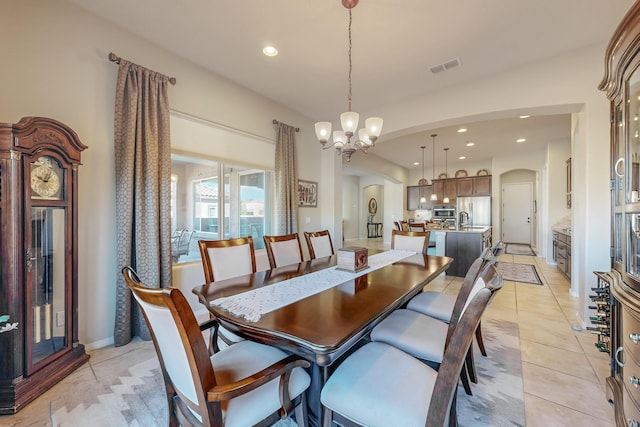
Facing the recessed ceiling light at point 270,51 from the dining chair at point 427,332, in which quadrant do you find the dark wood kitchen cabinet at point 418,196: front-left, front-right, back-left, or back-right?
front-right

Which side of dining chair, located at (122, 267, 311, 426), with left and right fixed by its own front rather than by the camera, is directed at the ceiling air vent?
front

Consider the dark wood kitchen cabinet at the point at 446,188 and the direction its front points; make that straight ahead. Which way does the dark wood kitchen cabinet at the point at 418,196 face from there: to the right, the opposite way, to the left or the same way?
the same way

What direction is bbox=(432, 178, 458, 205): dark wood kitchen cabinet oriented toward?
toward the camera

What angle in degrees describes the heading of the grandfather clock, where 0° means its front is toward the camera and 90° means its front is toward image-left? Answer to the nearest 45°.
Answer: approximately 315°

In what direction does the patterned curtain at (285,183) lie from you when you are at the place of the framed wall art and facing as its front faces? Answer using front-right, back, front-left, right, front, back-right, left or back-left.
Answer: right

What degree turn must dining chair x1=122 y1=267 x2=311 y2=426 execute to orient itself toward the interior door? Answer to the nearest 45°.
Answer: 0° — it already faces it

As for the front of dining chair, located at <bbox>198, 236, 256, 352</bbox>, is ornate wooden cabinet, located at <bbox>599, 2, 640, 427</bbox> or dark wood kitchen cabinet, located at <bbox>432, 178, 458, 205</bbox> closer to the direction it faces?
the ornate wooden cabinet

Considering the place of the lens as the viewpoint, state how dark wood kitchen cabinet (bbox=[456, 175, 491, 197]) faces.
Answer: facing the viewer

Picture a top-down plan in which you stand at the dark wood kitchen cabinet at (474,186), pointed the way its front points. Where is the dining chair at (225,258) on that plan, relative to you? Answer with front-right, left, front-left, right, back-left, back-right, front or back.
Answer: front

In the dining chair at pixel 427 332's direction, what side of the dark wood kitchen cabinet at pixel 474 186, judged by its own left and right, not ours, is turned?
front

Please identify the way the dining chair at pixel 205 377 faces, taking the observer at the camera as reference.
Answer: facing away from the viewer and to the right of the viewer

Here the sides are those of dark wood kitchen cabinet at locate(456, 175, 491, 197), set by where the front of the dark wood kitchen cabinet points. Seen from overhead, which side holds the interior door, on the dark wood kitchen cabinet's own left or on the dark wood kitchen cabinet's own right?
on the dark wood kitchen cabinet's own left

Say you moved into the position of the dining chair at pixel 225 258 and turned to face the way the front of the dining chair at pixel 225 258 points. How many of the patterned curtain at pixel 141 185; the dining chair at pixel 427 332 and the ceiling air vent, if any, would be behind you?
1

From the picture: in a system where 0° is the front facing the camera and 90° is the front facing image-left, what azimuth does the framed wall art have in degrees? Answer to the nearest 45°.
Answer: approximately 315°

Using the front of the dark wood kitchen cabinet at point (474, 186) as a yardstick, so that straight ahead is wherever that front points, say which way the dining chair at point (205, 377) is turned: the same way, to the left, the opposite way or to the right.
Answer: the opposite way

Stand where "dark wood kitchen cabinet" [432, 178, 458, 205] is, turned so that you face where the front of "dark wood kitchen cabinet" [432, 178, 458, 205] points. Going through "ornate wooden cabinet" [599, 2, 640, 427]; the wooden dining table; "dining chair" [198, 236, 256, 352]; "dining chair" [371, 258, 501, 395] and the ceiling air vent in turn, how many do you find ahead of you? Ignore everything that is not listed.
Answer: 5

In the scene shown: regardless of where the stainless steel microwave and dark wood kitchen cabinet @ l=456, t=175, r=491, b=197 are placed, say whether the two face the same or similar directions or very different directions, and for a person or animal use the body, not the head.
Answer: same or similar directions

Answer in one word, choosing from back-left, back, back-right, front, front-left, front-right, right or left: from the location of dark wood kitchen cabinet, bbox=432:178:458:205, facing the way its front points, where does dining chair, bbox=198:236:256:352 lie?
front

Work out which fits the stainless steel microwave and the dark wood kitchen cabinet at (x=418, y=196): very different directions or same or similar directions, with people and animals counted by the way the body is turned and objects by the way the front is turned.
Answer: same or similar directions

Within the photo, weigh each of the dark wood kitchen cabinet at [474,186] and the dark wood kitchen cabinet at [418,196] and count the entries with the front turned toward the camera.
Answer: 2
